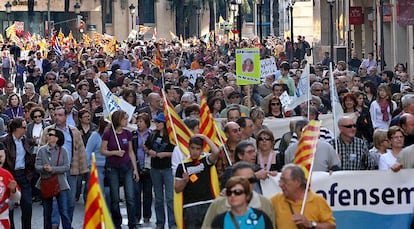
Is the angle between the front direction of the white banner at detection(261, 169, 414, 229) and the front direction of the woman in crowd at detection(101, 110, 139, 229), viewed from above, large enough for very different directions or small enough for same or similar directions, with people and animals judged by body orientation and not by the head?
same or similar directions

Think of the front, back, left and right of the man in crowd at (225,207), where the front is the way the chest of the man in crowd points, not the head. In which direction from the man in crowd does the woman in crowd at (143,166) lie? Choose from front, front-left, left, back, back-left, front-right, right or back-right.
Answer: back

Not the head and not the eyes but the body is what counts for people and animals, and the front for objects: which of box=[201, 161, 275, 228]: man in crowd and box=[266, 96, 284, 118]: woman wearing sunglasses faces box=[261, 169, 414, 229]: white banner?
the woman wearing sunglasses

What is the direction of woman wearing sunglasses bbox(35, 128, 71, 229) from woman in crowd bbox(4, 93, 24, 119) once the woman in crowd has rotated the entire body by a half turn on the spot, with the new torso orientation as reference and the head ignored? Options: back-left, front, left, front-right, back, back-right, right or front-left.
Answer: back

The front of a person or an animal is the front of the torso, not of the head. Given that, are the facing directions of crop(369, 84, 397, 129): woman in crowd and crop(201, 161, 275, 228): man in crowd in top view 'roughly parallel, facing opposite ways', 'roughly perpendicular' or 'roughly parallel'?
roughly parallel

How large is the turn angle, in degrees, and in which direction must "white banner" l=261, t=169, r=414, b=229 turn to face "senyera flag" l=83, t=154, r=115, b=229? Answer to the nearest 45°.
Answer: approximately 45° to its right

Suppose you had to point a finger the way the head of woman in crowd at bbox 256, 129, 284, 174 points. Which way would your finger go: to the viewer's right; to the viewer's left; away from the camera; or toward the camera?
toward the camera

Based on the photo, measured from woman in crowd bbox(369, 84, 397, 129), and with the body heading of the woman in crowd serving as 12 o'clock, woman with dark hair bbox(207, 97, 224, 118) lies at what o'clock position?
The woman with dark hair is roughly at 3 o'clock from the woman in crowd.

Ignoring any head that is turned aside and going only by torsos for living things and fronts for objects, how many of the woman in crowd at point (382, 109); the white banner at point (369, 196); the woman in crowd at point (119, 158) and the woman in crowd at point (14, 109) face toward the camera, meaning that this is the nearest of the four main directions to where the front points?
4

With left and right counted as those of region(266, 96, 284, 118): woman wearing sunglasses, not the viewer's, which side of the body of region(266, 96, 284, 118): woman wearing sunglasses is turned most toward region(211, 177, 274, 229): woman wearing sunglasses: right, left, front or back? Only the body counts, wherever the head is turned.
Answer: front

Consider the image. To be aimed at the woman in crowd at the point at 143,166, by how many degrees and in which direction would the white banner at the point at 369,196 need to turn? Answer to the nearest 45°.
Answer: approximately 135° to its right

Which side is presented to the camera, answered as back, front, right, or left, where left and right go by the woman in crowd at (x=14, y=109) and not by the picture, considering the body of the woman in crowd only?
front

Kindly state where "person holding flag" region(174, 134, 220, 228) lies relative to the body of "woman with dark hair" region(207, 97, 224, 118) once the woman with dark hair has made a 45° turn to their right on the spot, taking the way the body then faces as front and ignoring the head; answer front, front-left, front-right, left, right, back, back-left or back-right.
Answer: front

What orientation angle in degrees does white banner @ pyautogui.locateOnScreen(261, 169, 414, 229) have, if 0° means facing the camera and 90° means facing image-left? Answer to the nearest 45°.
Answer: approximately 0°

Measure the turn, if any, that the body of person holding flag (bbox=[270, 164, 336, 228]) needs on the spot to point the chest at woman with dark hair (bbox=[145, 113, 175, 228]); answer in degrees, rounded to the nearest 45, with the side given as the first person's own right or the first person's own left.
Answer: approximately 135° to the first person's own right

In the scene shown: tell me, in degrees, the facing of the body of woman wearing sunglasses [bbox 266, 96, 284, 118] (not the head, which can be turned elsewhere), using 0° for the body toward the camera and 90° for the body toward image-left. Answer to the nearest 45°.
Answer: approximately 0°
